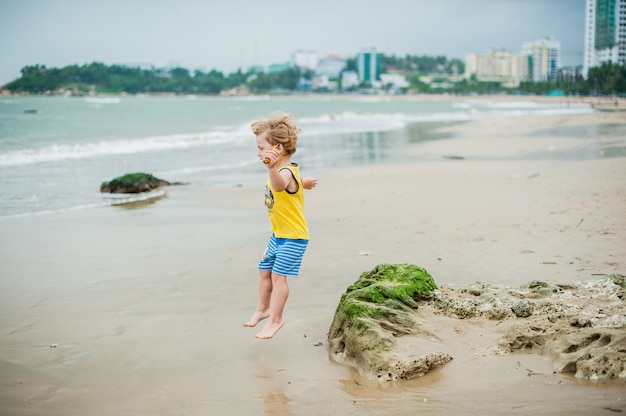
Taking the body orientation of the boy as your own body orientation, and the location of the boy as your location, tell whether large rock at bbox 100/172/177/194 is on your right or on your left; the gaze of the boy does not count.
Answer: on your right

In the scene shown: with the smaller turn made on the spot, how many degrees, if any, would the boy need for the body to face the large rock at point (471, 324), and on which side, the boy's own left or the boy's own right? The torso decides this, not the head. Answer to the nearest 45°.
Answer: approximately 180°

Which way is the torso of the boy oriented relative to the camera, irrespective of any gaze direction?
to the viewer's left

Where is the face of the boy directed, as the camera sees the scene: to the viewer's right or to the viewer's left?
to the viewer's left

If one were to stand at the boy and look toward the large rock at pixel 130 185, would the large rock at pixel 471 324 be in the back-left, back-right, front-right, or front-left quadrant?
back-right
